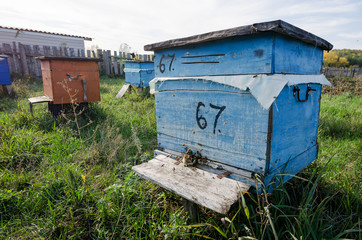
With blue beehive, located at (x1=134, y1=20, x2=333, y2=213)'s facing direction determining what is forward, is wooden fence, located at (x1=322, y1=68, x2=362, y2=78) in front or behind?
behind

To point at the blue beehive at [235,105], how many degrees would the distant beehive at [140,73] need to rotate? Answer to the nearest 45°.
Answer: approximately 45° to its left

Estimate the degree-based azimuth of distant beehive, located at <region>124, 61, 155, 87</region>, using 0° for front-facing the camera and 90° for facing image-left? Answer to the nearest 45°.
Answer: approximately 45°

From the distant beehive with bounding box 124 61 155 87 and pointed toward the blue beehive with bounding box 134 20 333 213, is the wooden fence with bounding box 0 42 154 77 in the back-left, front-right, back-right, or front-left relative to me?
back-right

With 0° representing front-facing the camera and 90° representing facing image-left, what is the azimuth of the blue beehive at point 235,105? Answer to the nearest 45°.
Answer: approximately 45°

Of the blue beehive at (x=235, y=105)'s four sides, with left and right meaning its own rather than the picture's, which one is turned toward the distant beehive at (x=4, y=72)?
right

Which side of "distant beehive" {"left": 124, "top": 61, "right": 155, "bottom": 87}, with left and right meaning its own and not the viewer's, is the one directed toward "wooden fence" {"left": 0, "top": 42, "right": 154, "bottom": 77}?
right

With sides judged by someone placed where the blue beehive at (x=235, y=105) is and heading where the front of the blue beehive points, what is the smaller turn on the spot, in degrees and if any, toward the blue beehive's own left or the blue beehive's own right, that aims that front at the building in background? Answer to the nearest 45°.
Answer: approximately 90° to the blue beehive's own right

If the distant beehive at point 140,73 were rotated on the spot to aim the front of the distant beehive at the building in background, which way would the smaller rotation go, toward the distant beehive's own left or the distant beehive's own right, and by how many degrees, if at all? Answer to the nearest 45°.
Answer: approximately 90° to the distant beehive's own right

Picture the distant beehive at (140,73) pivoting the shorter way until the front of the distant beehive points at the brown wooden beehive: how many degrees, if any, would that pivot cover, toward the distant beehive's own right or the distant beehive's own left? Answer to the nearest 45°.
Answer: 0° — it already faces it

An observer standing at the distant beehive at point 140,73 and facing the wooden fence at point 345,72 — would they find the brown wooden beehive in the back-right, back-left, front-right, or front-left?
back-right

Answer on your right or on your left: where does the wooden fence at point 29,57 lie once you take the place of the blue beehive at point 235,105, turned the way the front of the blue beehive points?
on your right
